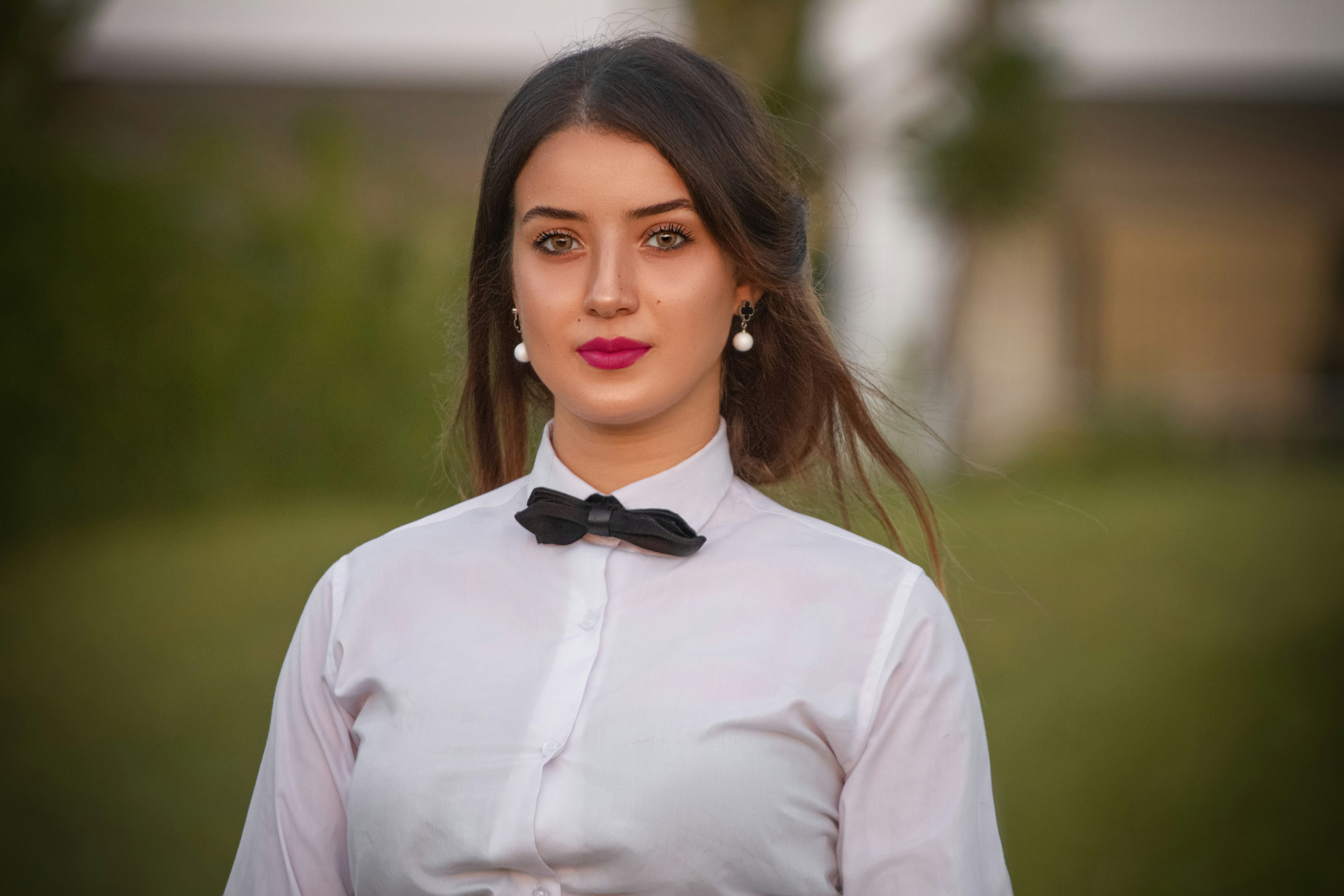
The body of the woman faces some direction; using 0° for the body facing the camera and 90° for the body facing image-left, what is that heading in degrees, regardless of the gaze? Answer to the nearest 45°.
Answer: approximately 0°
